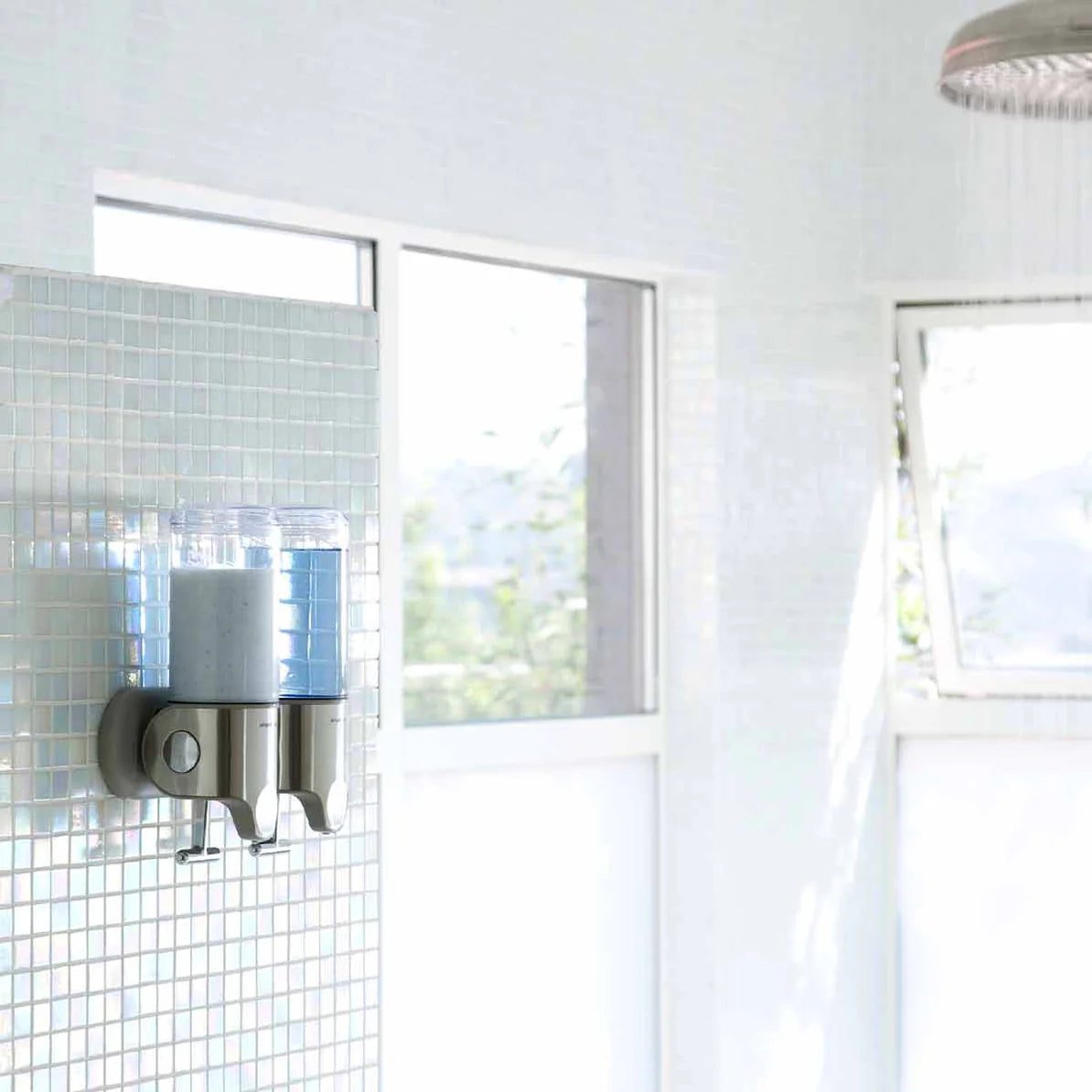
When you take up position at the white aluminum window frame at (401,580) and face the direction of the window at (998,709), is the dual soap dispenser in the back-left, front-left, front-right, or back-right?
back-right

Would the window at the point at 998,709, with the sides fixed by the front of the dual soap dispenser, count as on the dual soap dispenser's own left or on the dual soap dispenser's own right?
on the dual soap dispenser's own left

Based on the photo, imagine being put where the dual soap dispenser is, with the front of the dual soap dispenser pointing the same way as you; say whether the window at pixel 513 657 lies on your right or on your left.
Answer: on your left

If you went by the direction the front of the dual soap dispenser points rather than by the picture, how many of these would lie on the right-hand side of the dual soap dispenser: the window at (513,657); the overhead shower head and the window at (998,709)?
0

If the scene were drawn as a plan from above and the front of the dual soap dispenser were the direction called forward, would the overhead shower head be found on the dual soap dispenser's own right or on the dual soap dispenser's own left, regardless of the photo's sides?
on the dual soap dispenser's own left

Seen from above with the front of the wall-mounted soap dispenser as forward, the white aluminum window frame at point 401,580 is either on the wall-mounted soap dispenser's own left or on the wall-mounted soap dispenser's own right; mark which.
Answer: on the wall-mounted soap dispenser's own left

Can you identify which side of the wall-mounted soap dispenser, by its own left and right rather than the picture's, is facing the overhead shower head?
left

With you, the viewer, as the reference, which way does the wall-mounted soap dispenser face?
facing the viewer and to the right of the viewer

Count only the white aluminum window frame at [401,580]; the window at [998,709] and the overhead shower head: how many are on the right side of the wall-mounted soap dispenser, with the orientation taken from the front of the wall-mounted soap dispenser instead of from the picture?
0
